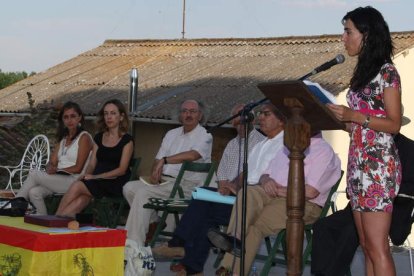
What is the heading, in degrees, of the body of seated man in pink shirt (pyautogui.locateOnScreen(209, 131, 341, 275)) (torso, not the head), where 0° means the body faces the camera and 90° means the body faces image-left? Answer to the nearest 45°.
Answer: approximately 45°

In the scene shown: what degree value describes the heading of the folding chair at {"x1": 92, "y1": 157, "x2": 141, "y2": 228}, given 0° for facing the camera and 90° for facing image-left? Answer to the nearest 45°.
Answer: approximately 45°

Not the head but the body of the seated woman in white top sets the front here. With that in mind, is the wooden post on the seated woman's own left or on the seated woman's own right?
on the seated woman's own left

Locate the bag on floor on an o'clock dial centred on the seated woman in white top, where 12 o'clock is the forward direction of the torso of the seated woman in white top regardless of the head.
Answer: The bag on floor is roughly at 10 o'clock from the seated woman in white top.

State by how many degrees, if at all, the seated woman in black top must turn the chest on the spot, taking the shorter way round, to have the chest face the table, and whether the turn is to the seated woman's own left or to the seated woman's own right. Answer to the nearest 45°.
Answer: approximately 45° to the seated woman's own left

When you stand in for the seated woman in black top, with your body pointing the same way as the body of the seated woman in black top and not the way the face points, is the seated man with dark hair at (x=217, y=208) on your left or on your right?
on your left
